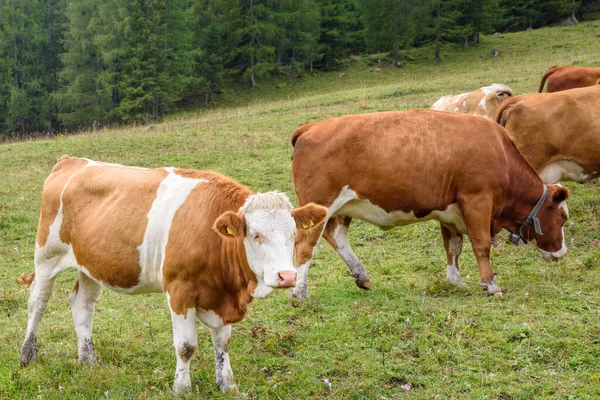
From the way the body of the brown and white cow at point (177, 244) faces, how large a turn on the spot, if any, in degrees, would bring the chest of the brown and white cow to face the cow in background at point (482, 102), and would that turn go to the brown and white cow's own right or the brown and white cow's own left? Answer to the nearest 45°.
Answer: approximately 90° to the brown and white cow's own left

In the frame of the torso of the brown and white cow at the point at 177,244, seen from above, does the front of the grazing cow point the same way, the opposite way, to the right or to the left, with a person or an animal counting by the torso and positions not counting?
the same way

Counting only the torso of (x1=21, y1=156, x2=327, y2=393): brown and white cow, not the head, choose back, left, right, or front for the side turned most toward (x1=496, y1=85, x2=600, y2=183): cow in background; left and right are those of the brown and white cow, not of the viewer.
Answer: left

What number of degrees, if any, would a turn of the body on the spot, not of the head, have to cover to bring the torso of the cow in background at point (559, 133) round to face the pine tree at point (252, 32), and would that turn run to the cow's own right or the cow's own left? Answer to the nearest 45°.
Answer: approximately 135° to the cow's own left

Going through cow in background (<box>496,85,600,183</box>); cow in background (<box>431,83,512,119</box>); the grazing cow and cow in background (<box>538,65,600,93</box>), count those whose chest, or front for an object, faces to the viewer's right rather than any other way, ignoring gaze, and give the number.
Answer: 4

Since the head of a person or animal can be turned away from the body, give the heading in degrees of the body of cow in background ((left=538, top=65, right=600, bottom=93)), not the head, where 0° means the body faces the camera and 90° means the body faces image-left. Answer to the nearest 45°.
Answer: approximately 270°

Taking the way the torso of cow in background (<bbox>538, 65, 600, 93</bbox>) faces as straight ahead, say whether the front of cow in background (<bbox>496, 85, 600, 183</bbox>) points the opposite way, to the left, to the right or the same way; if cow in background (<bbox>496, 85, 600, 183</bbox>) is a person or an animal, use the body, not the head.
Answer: the same way

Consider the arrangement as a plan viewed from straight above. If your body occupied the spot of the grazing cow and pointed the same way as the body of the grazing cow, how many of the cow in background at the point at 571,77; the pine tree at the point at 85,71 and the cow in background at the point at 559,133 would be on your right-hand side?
0

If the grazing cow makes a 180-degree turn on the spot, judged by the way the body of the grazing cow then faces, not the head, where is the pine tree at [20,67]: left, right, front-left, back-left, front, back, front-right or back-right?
front-right

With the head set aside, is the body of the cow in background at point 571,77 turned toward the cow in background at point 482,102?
no

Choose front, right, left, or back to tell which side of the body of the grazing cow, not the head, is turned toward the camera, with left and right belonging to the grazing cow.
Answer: right

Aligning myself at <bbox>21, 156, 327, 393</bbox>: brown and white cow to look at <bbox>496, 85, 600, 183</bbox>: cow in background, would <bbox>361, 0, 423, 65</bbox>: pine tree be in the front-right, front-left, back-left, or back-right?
front-left

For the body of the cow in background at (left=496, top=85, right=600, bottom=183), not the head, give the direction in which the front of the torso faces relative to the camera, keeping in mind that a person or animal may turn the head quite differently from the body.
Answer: to the viewer's right

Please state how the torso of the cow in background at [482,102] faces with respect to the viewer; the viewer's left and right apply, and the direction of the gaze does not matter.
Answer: facing to the right of the viewer

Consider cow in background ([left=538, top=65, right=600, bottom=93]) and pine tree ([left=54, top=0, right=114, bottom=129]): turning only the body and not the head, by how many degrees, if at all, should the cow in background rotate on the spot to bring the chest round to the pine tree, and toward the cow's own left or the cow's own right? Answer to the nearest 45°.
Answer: approximately 135° to the cow's own left

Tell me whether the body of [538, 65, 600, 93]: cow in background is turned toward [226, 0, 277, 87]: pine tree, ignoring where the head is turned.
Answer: no
